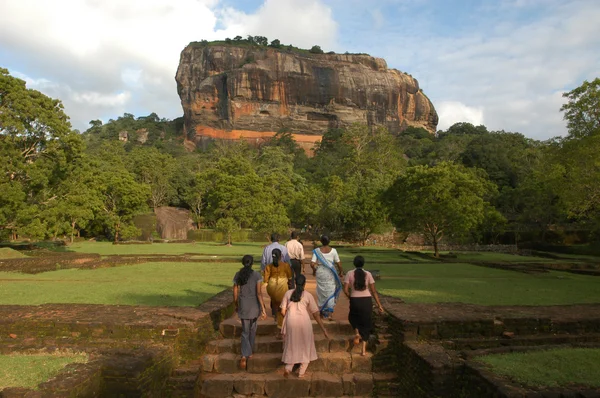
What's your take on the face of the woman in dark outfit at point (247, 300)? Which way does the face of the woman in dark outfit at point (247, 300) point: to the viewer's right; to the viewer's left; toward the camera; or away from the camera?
away from the camera

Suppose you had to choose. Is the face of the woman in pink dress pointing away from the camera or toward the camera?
away from the camera

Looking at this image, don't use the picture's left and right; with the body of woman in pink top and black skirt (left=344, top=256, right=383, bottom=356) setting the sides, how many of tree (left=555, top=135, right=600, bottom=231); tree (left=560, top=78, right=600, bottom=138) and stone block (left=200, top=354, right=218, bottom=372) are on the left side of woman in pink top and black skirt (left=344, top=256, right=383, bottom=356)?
1

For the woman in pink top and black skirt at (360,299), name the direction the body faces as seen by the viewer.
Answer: away from the camera

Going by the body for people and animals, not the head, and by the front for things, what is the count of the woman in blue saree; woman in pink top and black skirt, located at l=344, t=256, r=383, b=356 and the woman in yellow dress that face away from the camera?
3

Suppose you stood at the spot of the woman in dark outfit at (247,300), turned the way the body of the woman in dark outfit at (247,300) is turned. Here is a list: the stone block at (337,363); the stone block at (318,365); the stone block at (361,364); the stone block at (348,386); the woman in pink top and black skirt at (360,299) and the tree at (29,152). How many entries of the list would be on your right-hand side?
5

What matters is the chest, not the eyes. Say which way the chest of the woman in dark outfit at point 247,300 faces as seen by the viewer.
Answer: away from the camera

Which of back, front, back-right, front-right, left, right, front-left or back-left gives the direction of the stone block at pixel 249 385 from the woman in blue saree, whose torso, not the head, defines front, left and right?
back-left

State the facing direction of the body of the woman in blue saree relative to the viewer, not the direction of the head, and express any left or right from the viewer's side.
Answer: facing away from the viewer

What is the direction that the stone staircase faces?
toward the camera

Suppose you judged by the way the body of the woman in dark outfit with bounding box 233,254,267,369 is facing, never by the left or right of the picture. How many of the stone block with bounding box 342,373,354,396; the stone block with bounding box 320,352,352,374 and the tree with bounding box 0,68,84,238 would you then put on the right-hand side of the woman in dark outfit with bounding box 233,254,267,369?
2

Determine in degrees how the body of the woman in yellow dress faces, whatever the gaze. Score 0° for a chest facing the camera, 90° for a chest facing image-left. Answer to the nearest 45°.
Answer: approximately 180°
